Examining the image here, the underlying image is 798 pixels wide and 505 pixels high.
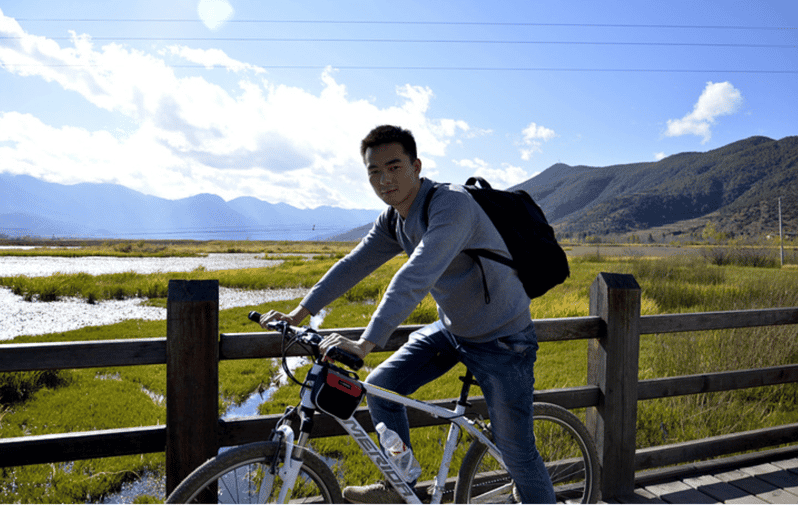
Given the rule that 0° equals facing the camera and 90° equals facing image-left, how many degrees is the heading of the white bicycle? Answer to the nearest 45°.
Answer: approximately 90°
